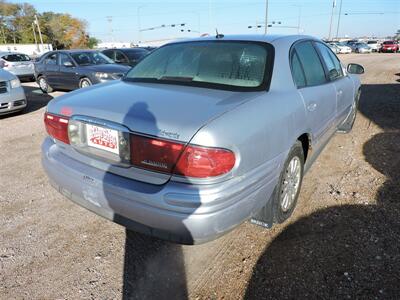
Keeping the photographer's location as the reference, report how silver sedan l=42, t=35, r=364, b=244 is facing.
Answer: facing away from the viewer and to the right of the viewer

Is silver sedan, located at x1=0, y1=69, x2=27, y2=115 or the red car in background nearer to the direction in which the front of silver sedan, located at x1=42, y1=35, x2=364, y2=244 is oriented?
the red car in background

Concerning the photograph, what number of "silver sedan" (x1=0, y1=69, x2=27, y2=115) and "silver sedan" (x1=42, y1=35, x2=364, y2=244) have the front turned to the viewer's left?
0

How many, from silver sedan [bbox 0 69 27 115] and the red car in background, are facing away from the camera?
0

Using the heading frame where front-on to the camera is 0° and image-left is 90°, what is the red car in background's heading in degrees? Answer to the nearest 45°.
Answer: approximately 45°

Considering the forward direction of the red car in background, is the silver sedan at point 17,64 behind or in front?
in front

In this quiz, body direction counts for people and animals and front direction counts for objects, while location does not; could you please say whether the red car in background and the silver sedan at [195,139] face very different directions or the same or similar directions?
very different directions

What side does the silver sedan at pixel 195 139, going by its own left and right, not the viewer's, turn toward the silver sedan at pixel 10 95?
left

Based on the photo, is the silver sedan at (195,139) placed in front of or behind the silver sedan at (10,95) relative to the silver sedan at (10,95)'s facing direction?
in front

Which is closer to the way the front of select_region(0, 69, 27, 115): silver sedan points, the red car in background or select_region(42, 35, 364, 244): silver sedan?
the silver sedan

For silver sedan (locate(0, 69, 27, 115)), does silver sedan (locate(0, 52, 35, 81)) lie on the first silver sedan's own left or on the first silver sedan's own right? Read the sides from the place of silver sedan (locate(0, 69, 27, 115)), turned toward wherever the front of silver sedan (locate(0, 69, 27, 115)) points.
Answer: on the first silver sedan's own left

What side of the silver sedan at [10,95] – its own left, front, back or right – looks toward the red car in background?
left

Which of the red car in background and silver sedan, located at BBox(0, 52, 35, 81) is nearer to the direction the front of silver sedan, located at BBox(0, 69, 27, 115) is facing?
the red car in background

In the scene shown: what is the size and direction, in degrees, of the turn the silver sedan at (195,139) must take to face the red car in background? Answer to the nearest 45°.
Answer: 0° — it already faces it
